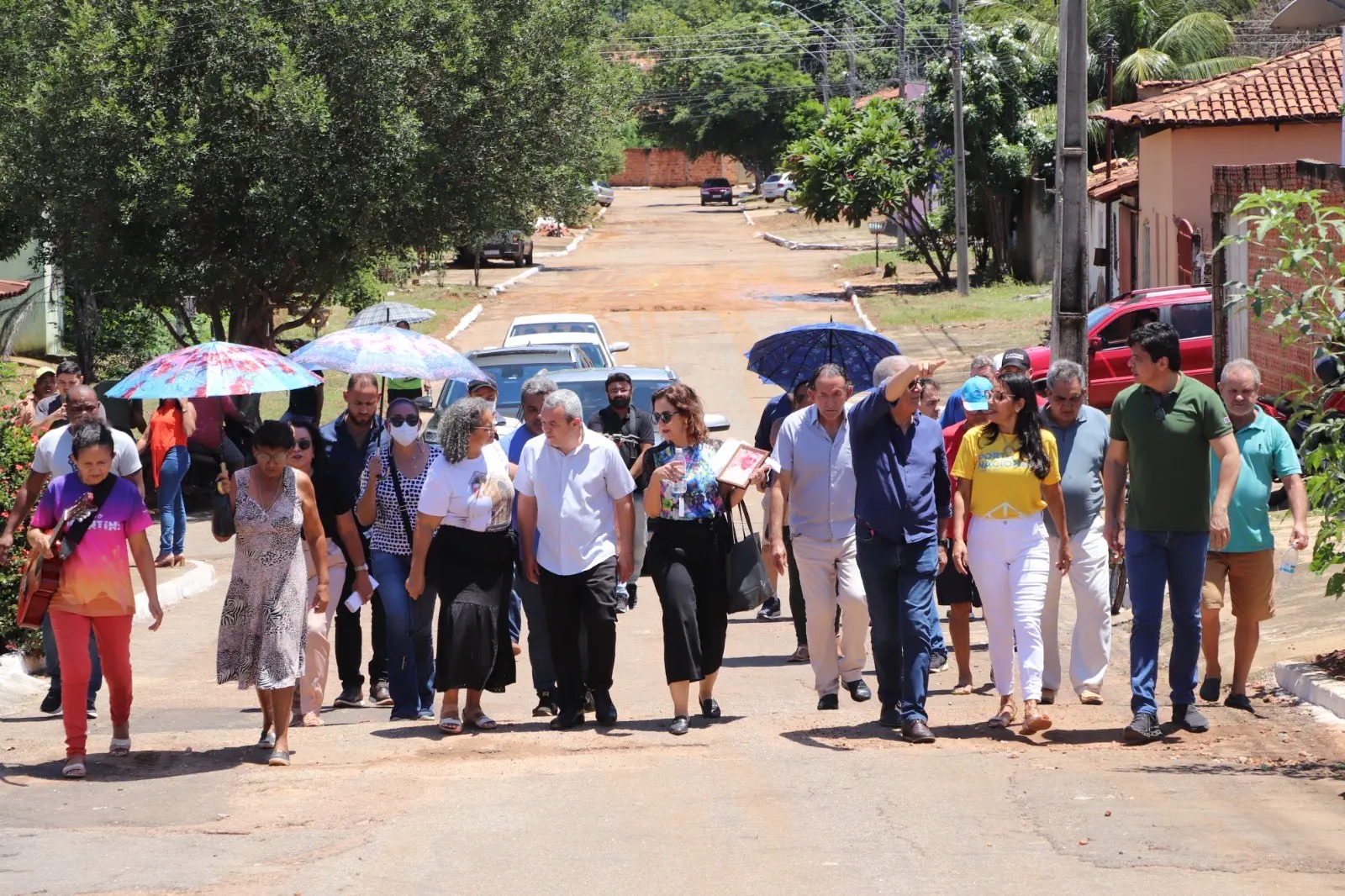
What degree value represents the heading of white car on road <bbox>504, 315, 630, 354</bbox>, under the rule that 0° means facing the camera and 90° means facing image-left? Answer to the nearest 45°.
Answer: approximately 0°

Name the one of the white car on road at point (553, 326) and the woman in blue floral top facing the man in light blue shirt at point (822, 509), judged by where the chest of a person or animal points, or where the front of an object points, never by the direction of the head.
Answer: the white car on road

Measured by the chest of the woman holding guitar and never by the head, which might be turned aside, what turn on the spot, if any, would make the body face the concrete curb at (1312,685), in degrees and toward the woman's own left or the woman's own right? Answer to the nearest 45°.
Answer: approximately 90° to the woman's own left

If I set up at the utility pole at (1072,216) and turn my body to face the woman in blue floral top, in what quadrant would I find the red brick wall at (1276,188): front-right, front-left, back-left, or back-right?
back-left

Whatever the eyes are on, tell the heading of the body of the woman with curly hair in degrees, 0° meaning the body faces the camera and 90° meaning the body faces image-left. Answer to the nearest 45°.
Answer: approximately 315°

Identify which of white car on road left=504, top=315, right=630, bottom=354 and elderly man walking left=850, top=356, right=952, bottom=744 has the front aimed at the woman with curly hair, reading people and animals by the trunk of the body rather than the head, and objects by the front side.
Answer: the white car on road

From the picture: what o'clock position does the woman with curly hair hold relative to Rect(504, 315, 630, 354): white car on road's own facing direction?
The woman with curly hair is roughly at 12 o'clock from the white car on road.

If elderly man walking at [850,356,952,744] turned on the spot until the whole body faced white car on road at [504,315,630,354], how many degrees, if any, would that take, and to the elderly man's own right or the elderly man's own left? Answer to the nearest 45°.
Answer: approximately 135° to the elderly man's own left

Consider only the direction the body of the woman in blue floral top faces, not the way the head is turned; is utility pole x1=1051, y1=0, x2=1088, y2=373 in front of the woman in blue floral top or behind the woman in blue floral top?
behind

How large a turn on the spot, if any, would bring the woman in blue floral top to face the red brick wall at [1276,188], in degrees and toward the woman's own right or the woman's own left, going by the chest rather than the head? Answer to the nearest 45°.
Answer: approximately 135° to the woman's own left

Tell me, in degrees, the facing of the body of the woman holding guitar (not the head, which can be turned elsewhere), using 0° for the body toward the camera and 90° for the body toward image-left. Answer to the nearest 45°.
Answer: approximately 0°
